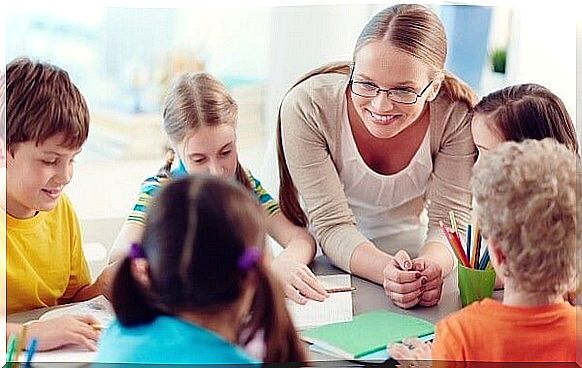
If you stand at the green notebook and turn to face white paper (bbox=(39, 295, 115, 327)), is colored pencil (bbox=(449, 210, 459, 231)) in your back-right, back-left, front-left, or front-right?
back-right

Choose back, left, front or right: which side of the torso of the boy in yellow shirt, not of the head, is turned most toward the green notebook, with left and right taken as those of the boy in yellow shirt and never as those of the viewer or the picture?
front

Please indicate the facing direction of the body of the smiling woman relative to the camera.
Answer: toward the camera

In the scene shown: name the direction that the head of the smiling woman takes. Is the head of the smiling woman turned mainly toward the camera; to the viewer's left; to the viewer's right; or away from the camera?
toward the camera

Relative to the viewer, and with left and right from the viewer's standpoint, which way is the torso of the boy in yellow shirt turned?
facing the viewer and to the right of the viewer

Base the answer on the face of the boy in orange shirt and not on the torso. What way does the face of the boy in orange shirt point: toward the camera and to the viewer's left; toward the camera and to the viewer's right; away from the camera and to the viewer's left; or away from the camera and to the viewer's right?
away from the camera and to the viewer's left

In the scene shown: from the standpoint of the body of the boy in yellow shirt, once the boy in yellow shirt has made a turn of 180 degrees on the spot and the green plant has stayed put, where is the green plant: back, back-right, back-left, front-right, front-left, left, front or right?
back-right

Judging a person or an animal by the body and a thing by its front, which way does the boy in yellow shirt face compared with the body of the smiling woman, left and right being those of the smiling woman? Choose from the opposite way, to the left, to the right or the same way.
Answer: to the left

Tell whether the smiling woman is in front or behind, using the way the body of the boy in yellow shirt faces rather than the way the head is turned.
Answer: in front

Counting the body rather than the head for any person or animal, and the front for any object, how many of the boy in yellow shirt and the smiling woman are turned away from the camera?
0
